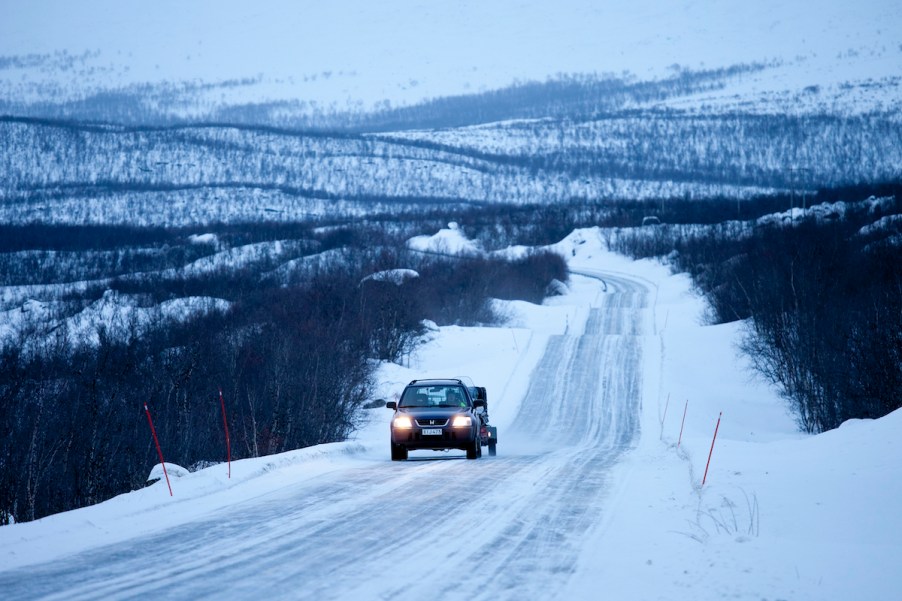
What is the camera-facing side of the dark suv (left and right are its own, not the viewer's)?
front
